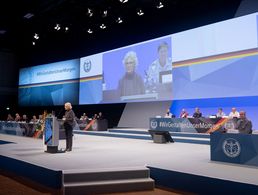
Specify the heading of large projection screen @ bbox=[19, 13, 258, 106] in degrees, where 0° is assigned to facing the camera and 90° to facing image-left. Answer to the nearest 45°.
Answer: approximately 45°

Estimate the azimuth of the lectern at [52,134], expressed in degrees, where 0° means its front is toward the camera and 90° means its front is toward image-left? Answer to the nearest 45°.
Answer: approximately 45°

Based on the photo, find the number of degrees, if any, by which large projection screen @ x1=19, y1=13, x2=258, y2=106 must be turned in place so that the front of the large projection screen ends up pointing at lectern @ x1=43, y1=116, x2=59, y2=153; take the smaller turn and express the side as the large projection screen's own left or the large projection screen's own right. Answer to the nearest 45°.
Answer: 0° — it already faces it

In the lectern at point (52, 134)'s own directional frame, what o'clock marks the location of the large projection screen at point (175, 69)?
The large projection screen is roughly at 6 o'clock from the lectern.

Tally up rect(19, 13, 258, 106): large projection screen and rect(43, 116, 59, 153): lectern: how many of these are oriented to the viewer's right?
0
